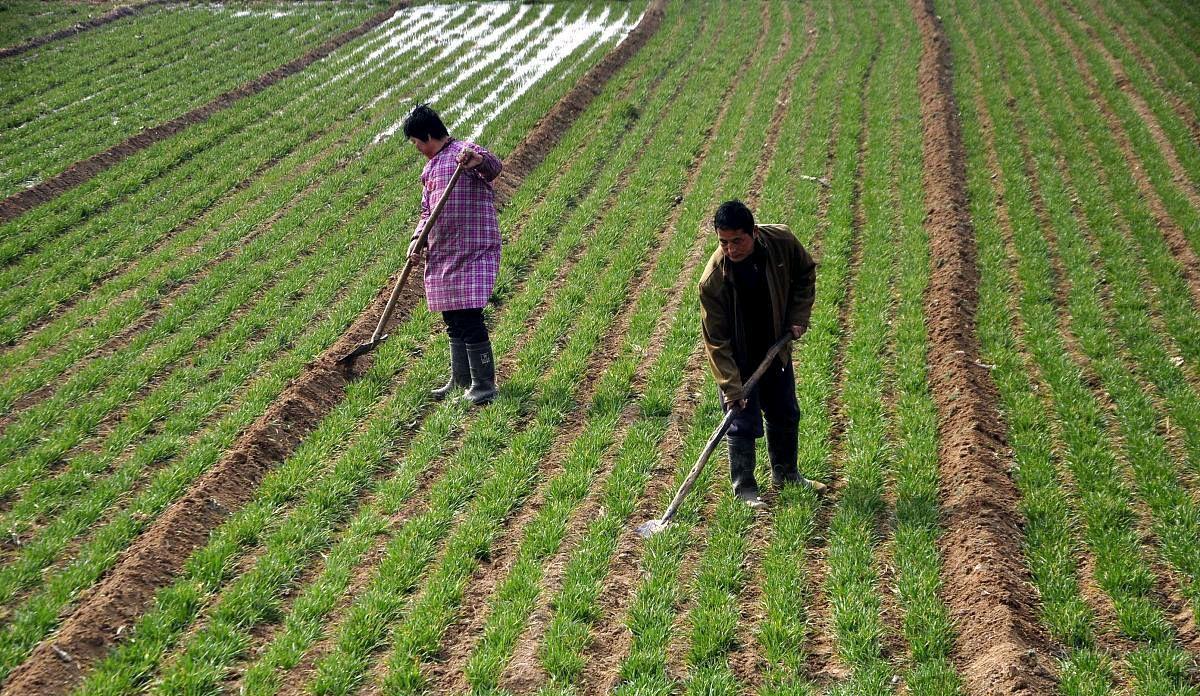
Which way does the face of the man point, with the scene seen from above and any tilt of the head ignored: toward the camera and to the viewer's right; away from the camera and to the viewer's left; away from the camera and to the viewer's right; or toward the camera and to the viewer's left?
toward the camera and to the viewer's left

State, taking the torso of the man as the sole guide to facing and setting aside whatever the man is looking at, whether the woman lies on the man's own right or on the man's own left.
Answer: on the man's own right

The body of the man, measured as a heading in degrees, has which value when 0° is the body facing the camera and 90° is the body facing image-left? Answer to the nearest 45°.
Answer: approximately 0°
